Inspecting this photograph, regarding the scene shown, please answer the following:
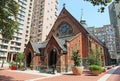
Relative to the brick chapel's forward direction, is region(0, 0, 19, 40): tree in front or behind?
in front

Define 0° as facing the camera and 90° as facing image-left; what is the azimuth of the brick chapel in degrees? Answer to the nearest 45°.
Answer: approximately 45°
